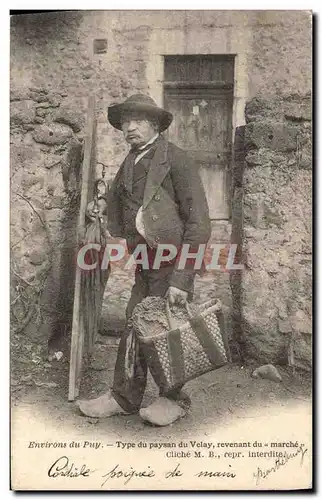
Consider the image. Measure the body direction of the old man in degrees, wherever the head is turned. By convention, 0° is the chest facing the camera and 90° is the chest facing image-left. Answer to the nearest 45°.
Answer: approximately 45°

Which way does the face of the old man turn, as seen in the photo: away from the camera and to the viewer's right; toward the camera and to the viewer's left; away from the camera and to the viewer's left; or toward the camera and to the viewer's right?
toward the camera and to the viewer's left
